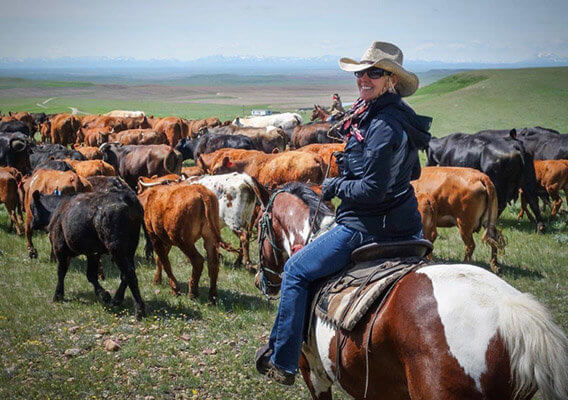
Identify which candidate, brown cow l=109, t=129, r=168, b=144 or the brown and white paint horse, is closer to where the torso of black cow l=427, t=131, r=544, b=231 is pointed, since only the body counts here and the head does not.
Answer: the brown cow

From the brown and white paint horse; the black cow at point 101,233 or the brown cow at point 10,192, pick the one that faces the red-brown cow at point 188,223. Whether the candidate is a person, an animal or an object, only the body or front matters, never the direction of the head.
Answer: the brown and white paint horse

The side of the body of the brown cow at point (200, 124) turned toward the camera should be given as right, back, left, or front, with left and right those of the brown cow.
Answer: left

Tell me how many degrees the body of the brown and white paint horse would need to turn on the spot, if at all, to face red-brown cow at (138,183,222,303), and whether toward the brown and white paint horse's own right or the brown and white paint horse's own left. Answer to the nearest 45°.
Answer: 0° — it already faces it

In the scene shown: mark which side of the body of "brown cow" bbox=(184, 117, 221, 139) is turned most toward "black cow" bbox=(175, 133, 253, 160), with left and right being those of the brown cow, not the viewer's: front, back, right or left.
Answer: left

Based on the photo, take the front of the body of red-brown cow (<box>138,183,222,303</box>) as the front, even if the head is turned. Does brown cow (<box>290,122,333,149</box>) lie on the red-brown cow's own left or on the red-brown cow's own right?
on the red-brown cow's own right

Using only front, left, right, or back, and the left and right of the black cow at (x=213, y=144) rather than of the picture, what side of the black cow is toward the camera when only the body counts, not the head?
left

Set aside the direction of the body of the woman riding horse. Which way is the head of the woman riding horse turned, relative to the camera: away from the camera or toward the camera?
toward the camera

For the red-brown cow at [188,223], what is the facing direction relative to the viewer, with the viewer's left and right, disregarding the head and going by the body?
facing away from the viewer and to the left of the viewer
